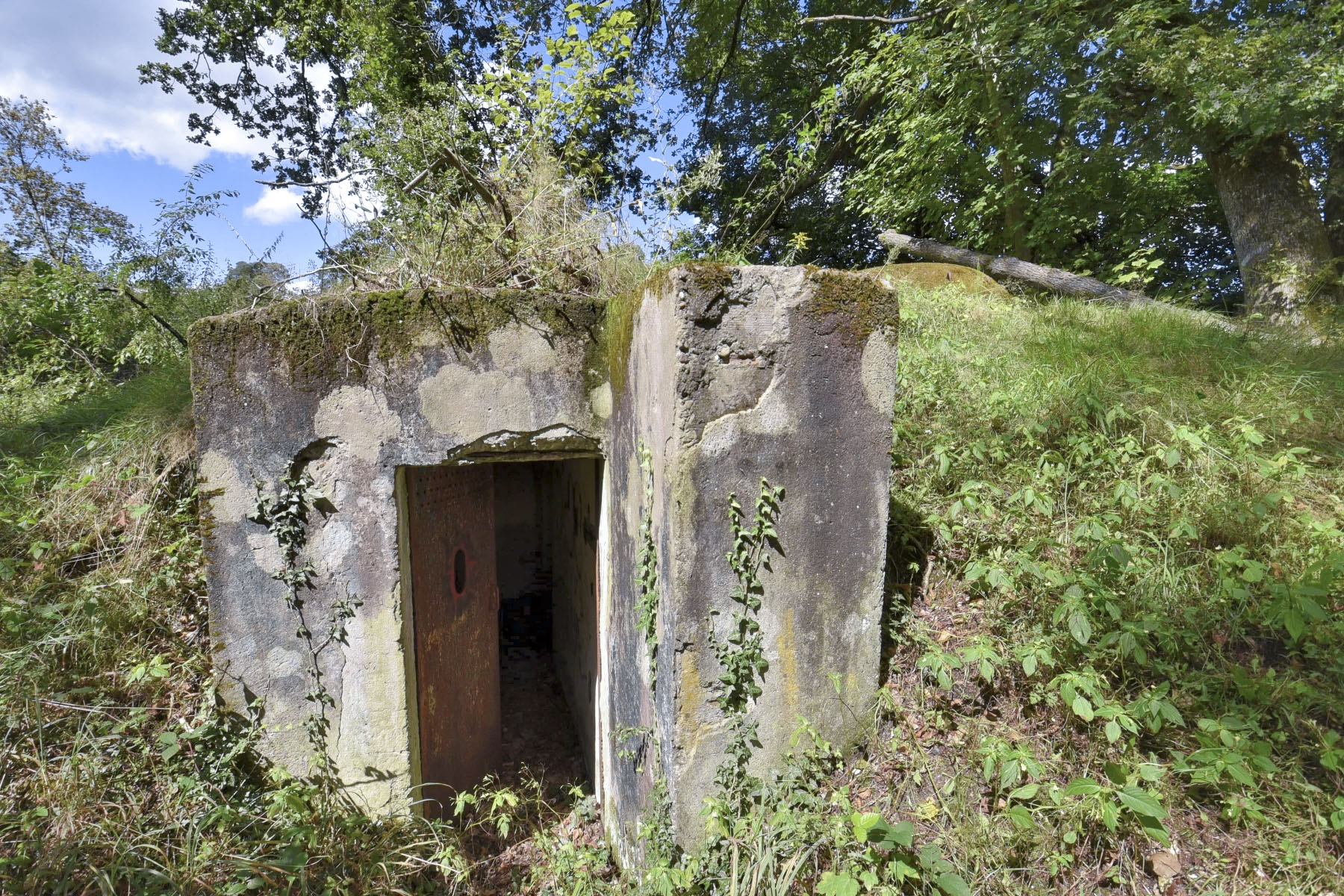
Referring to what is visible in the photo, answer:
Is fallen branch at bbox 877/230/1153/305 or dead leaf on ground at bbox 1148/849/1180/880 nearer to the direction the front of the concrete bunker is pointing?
the dead leaf on ground

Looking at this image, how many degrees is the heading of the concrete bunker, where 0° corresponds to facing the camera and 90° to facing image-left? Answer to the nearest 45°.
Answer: approximately 0°

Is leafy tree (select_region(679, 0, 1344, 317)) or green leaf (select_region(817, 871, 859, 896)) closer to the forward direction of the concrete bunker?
the green leaf

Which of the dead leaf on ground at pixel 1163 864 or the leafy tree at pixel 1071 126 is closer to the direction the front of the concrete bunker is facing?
the dead leaf on ground

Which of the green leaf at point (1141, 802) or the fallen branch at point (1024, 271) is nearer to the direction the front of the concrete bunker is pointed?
the green leaf

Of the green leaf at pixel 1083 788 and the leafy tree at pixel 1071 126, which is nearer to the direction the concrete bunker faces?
the green leaf

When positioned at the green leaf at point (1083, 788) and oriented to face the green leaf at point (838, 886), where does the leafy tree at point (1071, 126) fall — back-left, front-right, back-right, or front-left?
back-right
